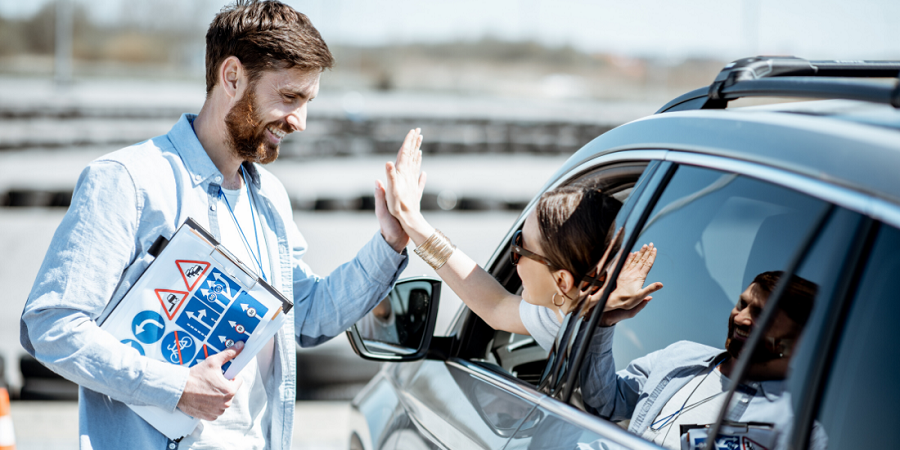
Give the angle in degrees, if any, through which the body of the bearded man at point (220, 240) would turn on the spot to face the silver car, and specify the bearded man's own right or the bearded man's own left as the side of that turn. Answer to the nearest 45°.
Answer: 0° — they already face it

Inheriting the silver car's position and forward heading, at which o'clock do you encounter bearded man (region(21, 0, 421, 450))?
The bearded man is roughly at 11 o'clock from the silver car.

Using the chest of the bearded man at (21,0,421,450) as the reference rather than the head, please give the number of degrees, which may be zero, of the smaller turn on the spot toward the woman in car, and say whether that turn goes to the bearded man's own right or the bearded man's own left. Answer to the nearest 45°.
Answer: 0° — they already face them

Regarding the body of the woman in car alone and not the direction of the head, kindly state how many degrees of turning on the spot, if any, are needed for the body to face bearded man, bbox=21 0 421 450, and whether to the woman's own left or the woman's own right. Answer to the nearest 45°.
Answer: approximately 45° to the woman's own left

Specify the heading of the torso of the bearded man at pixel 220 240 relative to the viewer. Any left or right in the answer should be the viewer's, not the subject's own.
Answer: facing the viewer and to the right of the viewer

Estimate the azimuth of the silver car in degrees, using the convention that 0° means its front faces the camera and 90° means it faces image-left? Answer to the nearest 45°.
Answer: approximately 135°
